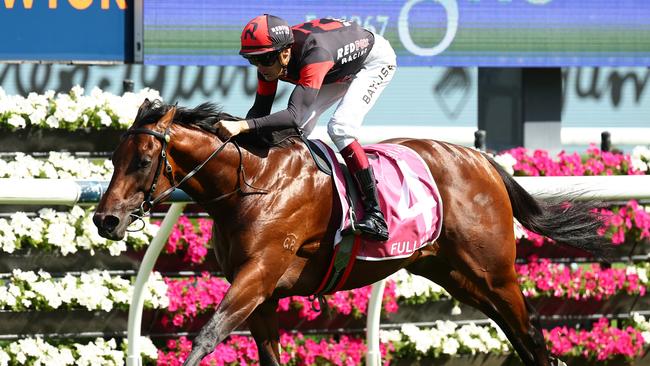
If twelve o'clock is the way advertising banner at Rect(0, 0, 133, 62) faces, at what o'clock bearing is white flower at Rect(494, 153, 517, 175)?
The white flower is roughly at 10 o'clock from the advertising banner.

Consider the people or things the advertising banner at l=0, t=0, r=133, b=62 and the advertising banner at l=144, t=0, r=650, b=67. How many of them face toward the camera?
2

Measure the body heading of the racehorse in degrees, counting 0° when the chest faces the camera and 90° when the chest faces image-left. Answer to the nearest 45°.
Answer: approximately 90°

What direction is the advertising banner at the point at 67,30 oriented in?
toward the camera

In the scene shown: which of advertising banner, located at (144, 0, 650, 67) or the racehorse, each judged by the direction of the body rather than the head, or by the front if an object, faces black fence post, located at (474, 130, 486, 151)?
the advertising banner

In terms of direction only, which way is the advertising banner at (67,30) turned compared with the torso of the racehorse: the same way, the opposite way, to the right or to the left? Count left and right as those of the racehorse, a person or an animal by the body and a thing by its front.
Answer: to the left

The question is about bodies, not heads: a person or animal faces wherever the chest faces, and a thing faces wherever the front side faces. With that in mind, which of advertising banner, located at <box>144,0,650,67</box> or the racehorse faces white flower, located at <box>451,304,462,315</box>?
the advertising banner

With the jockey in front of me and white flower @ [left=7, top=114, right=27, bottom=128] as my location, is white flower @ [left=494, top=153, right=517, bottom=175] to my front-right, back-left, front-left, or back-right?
front-left

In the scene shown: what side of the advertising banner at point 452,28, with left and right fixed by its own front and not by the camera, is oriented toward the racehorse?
front

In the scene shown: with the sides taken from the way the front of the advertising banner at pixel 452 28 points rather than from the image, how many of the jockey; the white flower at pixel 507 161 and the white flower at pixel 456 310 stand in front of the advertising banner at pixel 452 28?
3

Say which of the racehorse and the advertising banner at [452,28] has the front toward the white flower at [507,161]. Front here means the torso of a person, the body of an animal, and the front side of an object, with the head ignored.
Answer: the advertising banner

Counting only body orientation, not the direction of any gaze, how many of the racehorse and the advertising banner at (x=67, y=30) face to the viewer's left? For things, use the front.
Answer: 1

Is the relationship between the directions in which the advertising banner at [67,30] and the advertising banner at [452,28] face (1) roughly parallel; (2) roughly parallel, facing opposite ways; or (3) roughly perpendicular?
roughly parallel

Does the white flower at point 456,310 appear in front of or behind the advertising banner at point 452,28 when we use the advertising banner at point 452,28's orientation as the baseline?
in front

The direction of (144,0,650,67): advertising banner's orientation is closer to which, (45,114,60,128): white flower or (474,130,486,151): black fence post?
the black fence post

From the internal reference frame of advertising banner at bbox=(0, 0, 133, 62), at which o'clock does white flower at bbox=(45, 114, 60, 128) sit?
The white flower is roughly at 12 o'clock from the advertising banner.

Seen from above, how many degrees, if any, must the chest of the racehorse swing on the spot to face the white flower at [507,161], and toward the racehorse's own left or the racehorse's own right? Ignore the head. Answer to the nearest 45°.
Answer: approximately 135° to the racehorse's own right
